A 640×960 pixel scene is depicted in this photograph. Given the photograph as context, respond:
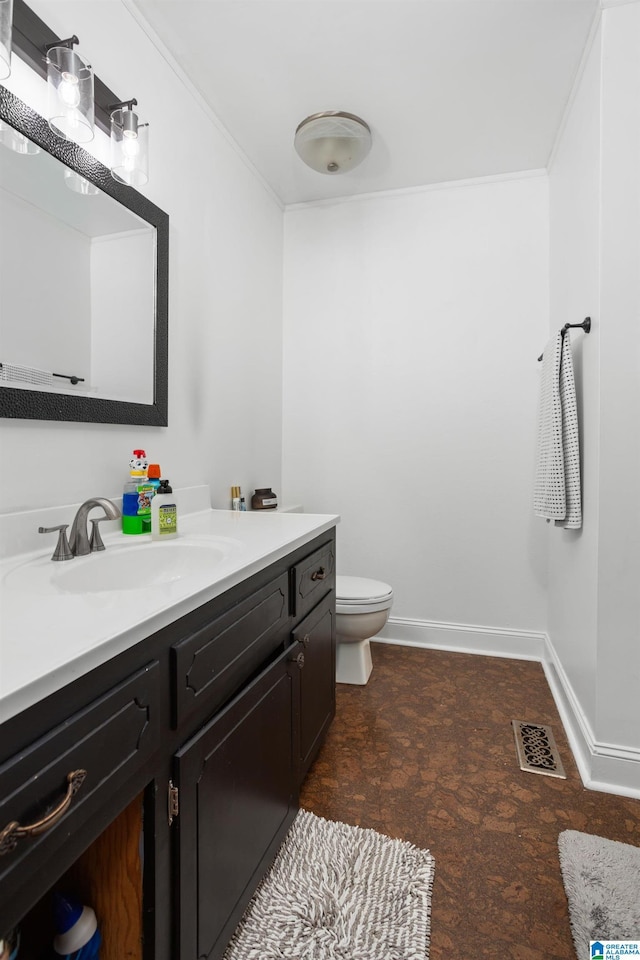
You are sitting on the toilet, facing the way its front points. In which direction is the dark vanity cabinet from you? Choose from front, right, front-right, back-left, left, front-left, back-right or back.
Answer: right

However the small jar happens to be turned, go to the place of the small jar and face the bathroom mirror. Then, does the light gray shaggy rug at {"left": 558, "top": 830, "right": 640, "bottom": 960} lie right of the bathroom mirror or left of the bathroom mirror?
left

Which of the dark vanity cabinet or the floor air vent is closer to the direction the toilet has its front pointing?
the floor air vent

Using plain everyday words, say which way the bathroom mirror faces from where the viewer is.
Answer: facing the viewer and to the right of the viewer
